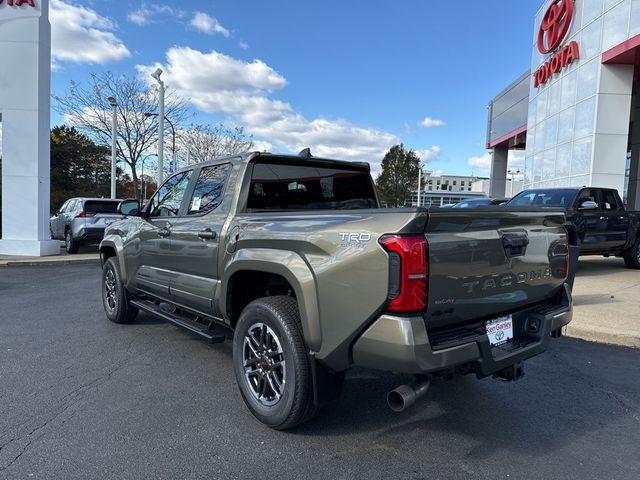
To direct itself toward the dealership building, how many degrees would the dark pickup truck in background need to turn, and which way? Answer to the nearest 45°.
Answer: approximately 135° to its right

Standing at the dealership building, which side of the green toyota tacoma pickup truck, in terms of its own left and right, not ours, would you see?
right

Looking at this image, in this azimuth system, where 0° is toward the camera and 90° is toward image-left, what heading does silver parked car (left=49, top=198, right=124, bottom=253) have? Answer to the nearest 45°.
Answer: approximately 135°

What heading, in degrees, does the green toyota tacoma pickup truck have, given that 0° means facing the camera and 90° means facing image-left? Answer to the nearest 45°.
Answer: approximately 135°

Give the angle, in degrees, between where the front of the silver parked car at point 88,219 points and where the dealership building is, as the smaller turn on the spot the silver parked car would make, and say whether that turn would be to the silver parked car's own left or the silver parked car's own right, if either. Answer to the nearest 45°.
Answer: approximately 135° to the silver parked car's own right
